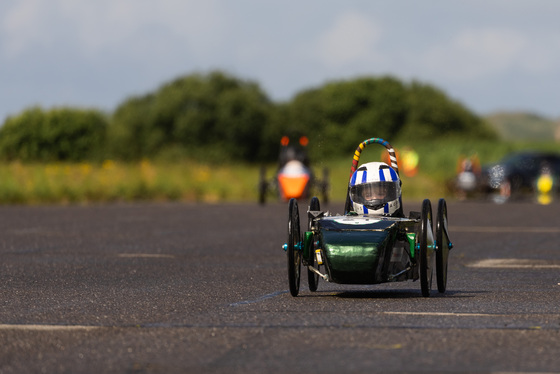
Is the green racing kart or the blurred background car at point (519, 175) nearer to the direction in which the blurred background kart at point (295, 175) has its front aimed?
the green racing kart

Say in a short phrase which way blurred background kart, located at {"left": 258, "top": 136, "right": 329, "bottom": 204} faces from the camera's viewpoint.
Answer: facing the viewer

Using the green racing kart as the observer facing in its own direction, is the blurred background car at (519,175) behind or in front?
behind

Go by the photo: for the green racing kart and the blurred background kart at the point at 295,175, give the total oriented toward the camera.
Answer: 2

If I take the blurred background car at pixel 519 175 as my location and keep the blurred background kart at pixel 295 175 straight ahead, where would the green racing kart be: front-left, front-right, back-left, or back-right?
front-left

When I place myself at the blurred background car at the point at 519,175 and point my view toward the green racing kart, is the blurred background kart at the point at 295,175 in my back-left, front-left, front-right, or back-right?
front-right

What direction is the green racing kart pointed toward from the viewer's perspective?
toward the camera

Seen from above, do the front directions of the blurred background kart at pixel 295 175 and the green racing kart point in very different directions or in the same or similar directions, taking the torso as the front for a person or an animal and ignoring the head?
same or similar directions

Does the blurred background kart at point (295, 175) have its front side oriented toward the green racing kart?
yes
